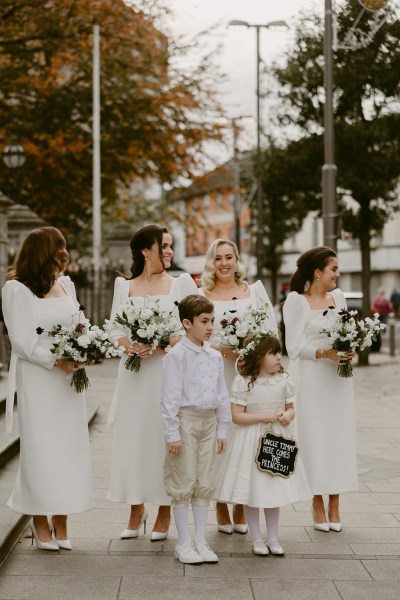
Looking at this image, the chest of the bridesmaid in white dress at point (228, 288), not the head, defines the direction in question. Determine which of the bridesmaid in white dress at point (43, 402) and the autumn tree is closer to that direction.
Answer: the bridesmaid in white dress

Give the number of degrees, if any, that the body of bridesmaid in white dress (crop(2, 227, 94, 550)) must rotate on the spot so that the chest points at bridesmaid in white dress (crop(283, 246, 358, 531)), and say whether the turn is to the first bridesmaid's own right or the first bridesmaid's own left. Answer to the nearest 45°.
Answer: approximately 45° to the first bridesmaid's own left

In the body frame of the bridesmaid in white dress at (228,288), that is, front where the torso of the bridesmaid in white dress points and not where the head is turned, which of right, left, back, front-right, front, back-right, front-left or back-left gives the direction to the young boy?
front

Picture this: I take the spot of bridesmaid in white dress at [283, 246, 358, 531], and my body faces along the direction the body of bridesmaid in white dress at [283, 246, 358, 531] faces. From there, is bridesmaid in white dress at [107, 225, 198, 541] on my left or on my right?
on my right

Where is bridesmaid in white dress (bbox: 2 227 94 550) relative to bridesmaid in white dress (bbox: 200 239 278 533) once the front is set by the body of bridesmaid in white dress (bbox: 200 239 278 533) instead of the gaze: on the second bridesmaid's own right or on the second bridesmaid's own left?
on the second bridesmaid's own right

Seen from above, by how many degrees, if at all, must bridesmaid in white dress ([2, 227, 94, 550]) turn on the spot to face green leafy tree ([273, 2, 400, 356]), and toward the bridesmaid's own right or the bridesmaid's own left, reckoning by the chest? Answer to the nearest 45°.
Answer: approximately 90° to the bridesmaid's own left

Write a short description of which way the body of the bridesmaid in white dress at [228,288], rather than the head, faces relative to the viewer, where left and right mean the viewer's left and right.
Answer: facing the viewer

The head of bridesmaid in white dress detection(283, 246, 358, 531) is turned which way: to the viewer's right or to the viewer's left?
to the viewer's right

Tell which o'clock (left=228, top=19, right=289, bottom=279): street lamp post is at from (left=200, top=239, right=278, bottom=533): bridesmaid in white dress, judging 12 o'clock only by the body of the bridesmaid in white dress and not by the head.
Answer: The street lamp post is roughly at 6 o'clock from the bridesmaid in white dress.

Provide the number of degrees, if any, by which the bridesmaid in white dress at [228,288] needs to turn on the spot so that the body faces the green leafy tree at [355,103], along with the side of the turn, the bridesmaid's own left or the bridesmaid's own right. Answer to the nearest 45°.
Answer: approximately 180°

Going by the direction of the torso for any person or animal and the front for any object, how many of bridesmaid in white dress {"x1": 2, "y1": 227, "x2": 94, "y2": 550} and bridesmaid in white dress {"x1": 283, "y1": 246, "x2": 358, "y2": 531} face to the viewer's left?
0

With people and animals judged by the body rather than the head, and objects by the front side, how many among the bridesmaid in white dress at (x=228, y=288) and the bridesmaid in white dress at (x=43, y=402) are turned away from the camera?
0

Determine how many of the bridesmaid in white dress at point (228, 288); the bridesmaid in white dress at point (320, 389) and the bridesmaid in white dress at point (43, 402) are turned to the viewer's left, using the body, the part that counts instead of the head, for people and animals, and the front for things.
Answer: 0

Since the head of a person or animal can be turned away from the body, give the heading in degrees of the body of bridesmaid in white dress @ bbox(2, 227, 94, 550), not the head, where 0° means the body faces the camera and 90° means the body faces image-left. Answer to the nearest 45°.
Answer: approximately 315°
